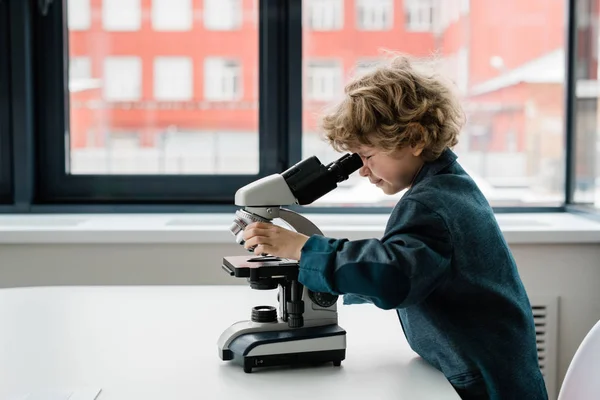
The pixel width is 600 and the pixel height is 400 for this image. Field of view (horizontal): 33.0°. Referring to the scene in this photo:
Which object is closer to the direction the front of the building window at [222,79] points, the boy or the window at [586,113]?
the boy

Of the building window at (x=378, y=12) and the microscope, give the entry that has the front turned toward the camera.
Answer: the building window

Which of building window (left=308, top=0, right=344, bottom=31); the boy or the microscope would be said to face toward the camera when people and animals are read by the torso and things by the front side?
the building window

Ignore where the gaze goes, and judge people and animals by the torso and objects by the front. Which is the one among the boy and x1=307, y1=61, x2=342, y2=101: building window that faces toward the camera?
the building window

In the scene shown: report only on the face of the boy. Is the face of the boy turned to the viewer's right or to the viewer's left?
to the viewer's left

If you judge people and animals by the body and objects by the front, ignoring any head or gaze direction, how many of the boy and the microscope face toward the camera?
0

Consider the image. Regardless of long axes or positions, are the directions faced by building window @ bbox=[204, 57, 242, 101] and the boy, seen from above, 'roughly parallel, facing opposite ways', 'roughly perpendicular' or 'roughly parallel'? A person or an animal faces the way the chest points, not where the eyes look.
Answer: roughly perpendicular

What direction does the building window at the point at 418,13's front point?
toward the camera

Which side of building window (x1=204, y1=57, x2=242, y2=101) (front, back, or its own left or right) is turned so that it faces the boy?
front

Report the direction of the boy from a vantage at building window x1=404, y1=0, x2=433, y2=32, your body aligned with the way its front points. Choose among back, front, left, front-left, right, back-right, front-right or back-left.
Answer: front

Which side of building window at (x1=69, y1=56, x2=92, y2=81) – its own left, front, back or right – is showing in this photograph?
front

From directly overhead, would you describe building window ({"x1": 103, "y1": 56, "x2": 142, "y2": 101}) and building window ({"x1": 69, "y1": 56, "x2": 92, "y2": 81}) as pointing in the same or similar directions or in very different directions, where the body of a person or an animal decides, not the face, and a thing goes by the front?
same or similar directions
